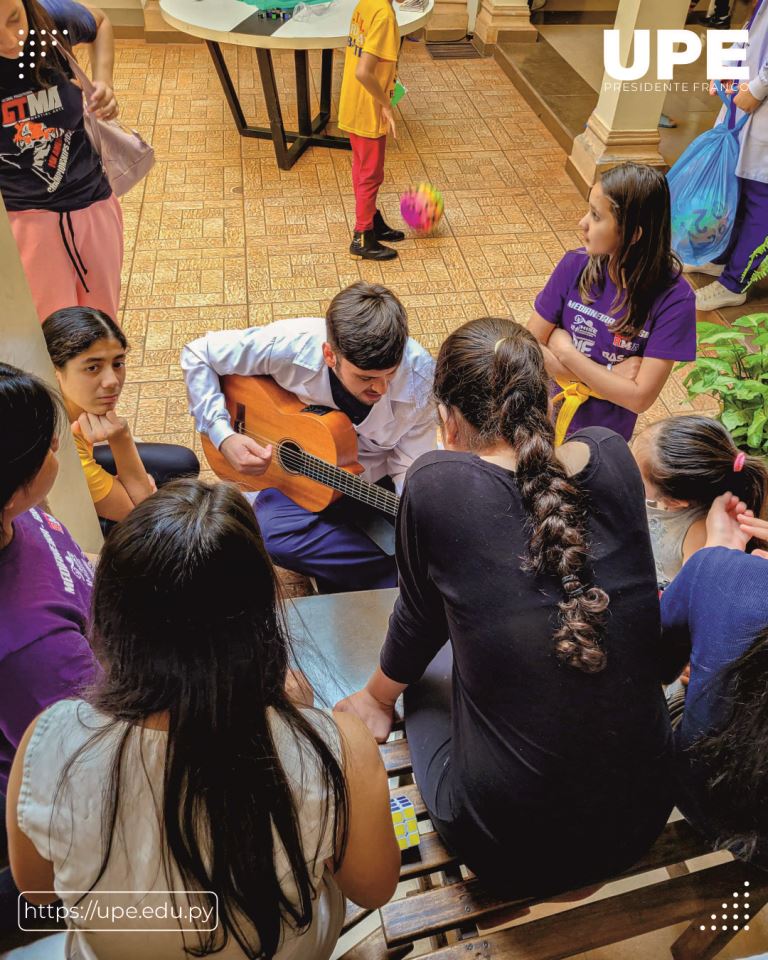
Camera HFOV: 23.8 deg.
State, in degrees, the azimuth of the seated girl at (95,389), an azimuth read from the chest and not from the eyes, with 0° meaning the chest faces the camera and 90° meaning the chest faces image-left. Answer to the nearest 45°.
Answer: approximately 315°

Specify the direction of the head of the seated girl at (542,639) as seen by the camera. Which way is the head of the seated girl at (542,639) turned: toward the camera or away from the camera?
away from the camera

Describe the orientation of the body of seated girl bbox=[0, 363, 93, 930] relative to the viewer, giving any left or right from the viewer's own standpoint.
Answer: facing to the right of the viewer

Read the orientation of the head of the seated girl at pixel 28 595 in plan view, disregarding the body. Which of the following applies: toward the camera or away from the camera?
away from the camera

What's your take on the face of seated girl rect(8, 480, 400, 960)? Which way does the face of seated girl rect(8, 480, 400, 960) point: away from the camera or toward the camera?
away from the camera

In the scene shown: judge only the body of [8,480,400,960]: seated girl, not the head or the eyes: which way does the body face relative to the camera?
away from the camera
